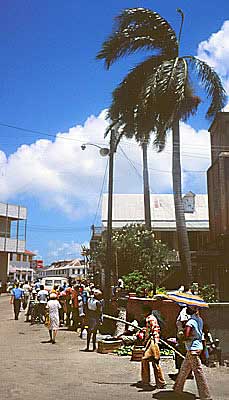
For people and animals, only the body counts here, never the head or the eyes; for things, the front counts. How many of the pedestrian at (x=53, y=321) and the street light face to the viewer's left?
1

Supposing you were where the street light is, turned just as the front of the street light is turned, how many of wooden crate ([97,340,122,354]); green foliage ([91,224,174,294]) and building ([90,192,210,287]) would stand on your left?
1

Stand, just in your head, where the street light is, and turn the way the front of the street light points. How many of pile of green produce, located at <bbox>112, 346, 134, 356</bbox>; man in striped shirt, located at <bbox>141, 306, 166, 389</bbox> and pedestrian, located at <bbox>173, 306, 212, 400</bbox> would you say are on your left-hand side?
3

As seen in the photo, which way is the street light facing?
to the viewer's left

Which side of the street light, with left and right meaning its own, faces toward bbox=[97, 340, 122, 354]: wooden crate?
left
